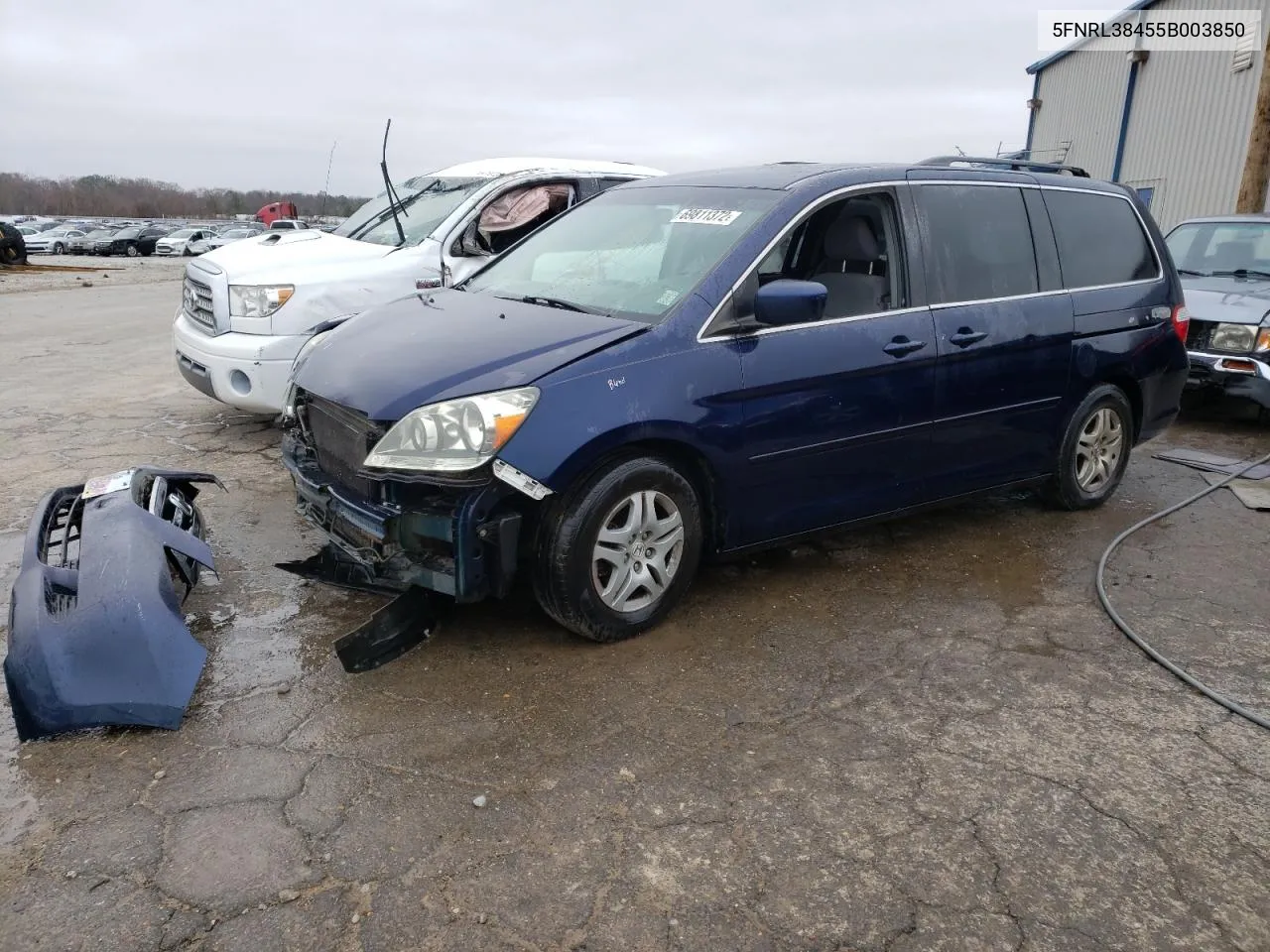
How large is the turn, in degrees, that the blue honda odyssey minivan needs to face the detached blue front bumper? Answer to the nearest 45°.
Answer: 0° — it already faces it

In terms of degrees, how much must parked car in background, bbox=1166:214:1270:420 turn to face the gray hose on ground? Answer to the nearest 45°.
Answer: approximately 45° to its left

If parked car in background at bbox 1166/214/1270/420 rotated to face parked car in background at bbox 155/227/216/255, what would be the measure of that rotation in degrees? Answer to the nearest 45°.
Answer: approximately 90° to its right

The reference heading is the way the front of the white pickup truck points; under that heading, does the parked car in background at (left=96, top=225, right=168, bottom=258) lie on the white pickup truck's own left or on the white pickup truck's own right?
on the white pickup truck's own right

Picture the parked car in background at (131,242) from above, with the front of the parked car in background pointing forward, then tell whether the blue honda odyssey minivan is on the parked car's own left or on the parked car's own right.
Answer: on the parked car's own left

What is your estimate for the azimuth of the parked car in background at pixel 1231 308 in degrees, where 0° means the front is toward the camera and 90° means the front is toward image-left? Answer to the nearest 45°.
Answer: approximately 45°

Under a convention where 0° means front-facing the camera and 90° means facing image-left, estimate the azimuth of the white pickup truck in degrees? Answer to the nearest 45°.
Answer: approximately 45°

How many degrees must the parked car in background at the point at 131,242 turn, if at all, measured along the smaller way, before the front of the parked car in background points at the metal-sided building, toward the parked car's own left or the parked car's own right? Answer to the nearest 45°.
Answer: approximately 90° to the parked car's own left

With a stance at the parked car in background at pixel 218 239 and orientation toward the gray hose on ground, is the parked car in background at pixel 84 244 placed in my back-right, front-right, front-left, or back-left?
back-right
